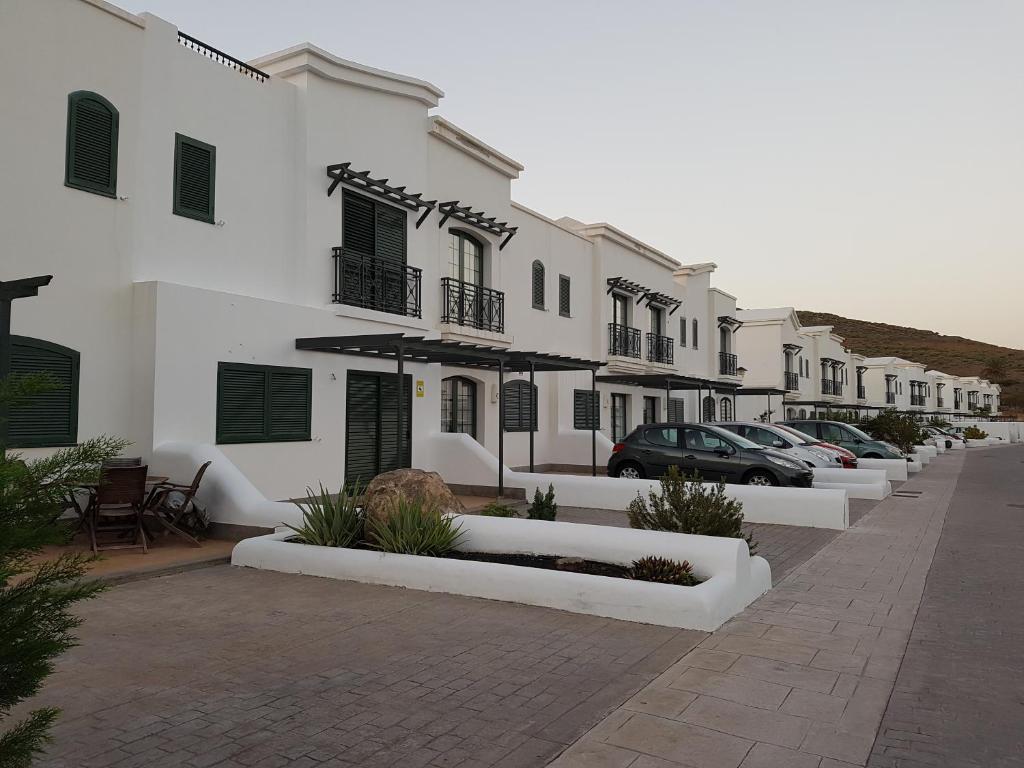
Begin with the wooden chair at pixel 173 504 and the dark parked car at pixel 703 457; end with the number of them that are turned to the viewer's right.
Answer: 1

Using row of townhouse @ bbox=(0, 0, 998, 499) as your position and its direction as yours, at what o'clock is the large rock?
The large rock is roughly at 3 o'clock from the row of townhouse.

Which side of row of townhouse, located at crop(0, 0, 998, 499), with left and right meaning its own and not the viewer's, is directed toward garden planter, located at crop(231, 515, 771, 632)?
front

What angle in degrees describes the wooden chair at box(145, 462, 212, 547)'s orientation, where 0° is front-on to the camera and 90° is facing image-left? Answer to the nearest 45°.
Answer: approximately 90°

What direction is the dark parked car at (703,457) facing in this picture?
to the viewer's right

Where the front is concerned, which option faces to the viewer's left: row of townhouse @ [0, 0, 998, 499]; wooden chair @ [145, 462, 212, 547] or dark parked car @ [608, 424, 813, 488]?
the wooden chair

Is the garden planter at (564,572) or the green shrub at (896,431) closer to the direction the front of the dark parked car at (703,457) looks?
the green shrub

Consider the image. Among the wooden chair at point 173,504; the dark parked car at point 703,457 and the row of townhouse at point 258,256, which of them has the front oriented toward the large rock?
the row of townhouse

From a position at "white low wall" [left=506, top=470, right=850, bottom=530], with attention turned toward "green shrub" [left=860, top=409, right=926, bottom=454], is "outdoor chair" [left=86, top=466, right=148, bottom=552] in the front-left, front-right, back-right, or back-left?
back-left

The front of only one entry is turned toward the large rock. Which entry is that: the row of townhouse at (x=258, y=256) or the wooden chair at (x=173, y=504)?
the row of townhouse

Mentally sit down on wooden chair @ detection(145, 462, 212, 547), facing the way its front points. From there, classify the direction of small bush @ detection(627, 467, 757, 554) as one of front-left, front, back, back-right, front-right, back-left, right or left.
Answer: back-left

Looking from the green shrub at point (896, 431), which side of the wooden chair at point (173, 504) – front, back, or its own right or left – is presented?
back

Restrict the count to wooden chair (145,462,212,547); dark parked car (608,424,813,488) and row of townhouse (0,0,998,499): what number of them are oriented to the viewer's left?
1

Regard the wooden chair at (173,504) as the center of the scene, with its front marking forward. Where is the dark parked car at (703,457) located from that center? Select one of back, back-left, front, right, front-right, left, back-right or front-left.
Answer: back
